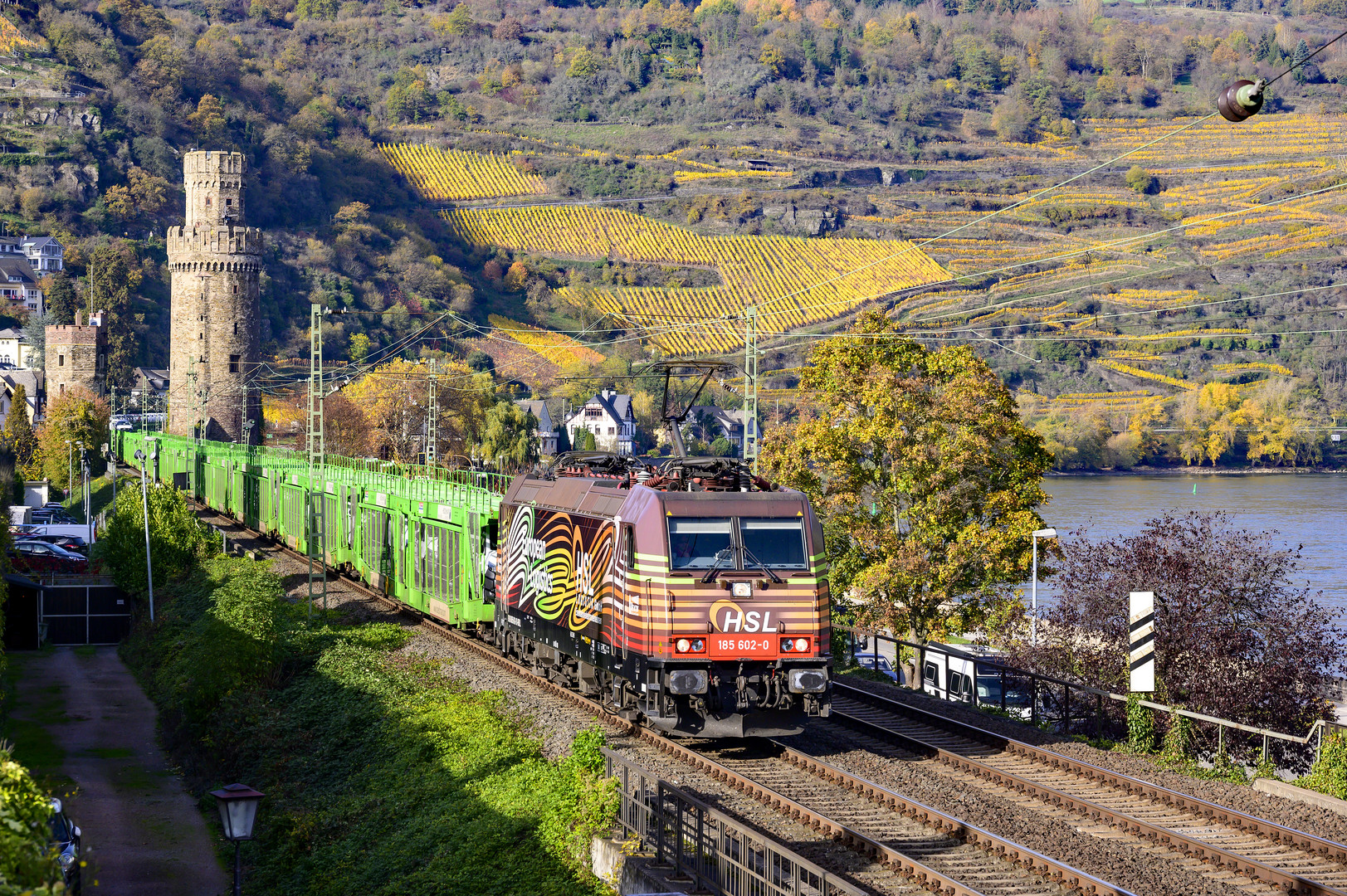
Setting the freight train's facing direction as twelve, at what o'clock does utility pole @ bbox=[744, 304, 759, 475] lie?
The utility pole is roughly at 8 o'clock from the freight train.

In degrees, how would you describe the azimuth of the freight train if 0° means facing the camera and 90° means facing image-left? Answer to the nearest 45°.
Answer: approximately 315°

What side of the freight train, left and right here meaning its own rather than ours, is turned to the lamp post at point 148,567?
back

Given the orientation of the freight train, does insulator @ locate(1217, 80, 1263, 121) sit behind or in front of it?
in front

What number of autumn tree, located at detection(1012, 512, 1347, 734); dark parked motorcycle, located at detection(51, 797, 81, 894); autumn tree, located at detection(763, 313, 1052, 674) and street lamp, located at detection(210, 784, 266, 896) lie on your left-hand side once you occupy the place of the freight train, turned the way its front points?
2

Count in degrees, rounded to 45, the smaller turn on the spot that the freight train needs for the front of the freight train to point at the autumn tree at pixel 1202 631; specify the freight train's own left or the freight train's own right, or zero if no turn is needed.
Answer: approximately 90° to the freight train's own left

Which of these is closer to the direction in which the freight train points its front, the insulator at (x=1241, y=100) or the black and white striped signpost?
the insulator

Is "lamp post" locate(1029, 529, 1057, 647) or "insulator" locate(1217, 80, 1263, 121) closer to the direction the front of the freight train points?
the insulator

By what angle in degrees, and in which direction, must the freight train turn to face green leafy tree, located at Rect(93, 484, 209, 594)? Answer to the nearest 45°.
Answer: approximately 180°

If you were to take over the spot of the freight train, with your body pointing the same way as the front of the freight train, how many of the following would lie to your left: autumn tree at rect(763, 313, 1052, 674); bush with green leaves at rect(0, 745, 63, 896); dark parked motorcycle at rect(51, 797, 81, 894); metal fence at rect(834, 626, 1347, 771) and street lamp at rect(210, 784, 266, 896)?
2

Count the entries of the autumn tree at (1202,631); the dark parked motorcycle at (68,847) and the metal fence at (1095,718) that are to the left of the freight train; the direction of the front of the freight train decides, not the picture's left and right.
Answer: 2

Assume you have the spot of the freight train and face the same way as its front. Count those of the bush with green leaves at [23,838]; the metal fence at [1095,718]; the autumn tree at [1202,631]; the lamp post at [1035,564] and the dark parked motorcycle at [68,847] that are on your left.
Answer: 3

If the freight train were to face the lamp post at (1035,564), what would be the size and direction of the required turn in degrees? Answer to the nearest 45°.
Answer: approximately 90° to its left

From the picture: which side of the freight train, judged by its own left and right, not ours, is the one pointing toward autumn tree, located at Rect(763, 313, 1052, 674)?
left
